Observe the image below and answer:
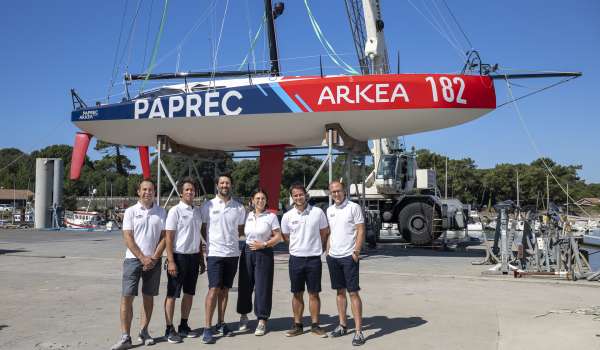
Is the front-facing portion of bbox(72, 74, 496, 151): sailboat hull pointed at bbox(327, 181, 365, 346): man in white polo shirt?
no

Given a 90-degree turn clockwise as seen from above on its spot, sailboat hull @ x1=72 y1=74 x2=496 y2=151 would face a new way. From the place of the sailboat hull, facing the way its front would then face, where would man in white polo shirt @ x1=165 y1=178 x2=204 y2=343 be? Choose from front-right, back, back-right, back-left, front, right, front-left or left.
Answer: front

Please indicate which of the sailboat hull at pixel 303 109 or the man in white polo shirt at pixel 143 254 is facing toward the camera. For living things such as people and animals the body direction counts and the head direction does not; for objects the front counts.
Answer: the man in white polo shirt

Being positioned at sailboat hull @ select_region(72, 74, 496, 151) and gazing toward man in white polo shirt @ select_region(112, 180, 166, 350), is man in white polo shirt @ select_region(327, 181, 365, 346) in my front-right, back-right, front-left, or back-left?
front-left

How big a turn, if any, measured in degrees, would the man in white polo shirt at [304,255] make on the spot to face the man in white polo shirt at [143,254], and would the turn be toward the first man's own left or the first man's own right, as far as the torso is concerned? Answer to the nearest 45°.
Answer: approximately 90° to the first man's own right

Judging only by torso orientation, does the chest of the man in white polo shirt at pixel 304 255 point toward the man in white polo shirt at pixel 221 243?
no

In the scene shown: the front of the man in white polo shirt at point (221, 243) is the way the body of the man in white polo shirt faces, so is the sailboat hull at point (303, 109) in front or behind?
behind

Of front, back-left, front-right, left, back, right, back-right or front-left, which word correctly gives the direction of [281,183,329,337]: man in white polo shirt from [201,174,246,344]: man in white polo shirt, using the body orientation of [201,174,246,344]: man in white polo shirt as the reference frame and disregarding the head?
left

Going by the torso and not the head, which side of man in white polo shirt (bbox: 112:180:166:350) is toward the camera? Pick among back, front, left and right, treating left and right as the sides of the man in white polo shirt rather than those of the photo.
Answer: front

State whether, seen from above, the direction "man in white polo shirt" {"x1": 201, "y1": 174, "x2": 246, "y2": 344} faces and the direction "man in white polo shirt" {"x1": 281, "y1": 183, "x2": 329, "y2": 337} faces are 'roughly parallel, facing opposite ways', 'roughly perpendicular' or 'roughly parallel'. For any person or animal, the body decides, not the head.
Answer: roughly parallel

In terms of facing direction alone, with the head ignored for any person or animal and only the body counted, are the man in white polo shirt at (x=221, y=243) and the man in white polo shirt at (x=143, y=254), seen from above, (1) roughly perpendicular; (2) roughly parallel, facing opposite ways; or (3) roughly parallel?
roughly parallel

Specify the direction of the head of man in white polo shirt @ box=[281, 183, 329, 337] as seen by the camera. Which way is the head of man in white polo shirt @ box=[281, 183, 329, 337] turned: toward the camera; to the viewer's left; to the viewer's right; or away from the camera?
toward the camera

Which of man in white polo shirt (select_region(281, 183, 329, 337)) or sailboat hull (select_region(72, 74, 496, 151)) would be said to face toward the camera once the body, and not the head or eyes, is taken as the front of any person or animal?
the man in white polo shirt

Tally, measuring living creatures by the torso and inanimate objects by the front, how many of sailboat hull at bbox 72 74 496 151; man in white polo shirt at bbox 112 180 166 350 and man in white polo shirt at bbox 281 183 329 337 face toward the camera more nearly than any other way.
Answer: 2

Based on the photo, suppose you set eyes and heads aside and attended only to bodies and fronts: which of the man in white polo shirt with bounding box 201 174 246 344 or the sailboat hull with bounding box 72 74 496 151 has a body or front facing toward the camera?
the man in white polo shirt

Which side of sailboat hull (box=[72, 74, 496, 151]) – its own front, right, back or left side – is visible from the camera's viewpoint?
right

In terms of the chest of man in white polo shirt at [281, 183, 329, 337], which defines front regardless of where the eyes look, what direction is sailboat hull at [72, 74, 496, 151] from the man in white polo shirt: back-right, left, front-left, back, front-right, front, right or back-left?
back
